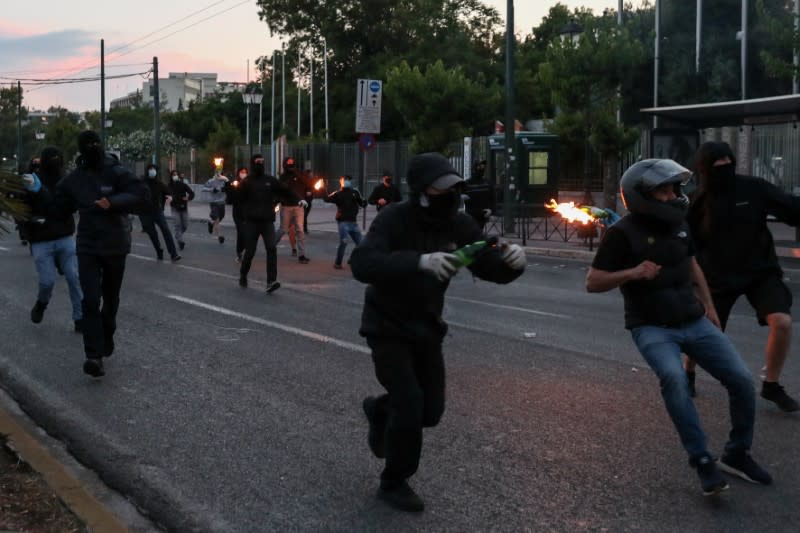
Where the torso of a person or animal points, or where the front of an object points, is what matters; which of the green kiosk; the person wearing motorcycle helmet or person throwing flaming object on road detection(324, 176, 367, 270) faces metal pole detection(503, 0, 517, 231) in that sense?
the green kiosk

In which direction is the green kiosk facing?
toward the camera

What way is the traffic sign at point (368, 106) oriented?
toward the camera

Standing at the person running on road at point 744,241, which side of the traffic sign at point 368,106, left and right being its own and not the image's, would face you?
front

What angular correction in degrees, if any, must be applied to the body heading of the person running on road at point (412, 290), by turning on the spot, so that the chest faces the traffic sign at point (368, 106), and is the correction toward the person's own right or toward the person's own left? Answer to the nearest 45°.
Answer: approximately 135° to the person's own left

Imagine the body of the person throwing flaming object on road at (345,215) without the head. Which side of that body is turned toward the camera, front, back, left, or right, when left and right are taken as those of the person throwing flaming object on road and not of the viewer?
front

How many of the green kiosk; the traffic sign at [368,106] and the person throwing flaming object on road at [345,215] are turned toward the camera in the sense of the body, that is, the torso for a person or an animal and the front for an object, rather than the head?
3

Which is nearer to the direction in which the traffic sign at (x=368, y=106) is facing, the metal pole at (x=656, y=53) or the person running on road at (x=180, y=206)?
the person running on road

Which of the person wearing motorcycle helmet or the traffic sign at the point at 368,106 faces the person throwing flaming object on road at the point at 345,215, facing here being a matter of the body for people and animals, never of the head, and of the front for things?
the traffic sign

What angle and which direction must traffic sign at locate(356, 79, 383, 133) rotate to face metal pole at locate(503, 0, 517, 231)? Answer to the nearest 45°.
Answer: approximately 45° to its left

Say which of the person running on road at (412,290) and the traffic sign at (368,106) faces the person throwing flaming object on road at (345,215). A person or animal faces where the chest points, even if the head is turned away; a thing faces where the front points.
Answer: the traffic sign

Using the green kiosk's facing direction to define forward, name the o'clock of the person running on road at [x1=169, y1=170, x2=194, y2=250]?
The person running on road is roughly at 1 o'clock from the green kiosk.

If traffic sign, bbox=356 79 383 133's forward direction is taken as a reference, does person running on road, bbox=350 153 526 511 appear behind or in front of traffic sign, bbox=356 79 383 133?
in front
